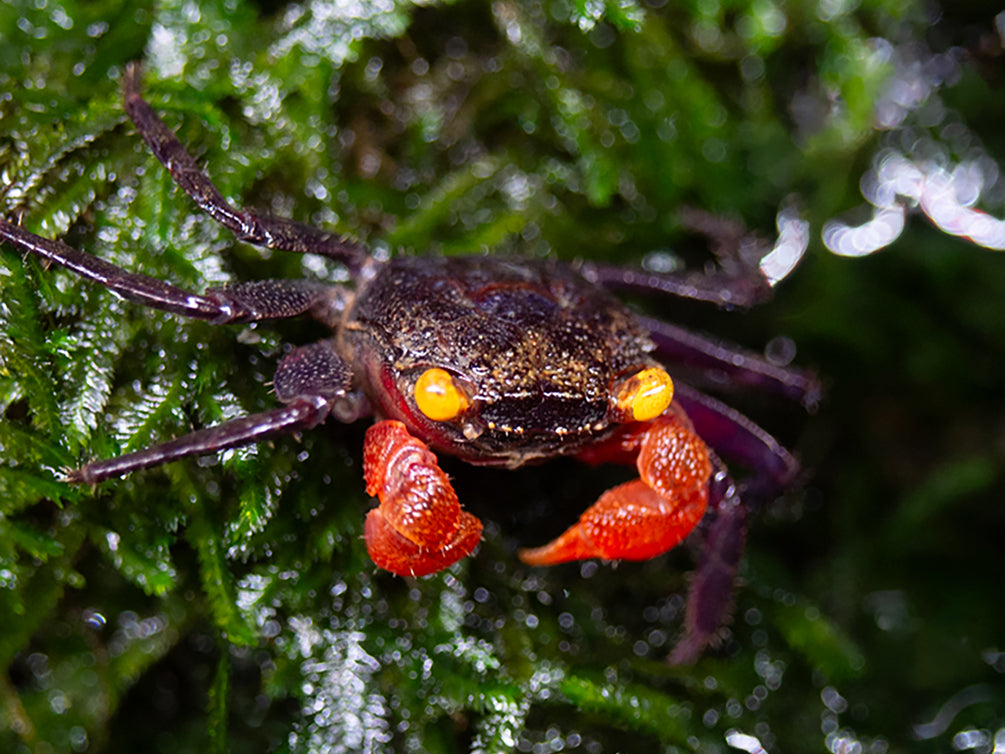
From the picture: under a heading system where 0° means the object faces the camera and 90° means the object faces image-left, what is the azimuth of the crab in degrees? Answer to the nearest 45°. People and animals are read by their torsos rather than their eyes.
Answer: approximately 0°
